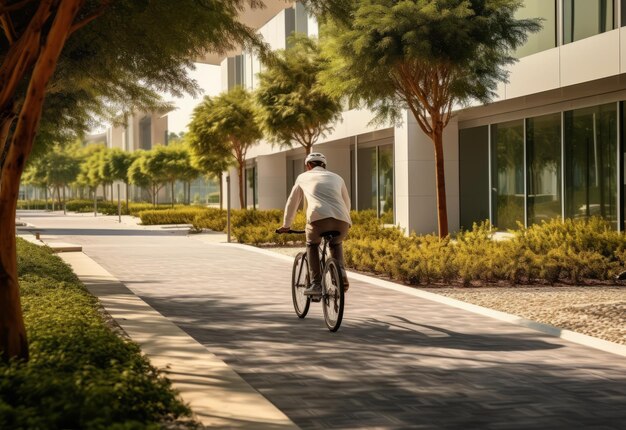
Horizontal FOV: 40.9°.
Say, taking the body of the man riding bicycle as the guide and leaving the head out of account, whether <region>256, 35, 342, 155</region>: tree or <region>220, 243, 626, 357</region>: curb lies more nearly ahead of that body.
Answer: the tree

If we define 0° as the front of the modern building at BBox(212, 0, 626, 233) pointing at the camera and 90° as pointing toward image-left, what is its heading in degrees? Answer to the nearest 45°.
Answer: approximately 45°

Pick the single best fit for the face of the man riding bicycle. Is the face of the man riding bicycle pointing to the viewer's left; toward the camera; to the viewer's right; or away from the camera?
away from the camera

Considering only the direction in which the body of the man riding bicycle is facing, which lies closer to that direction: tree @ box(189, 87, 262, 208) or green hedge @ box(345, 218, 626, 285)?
the tree

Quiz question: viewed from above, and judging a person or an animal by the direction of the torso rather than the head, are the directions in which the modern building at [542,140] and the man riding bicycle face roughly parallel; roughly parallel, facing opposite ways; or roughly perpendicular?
roughly perpendicular

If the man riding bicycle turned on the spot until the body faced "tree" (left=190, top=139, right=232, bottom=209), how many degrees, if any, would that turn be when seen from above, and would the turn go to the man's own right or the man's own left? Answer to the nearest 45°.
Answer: approximately 45° to the man's own right

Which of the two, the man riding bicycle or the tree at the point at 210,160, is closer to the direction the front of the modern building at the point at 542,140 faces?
the man riding bicycle

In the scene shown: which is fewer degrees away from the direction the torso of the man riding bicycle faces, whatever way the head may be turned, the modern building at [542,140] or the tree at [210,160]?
the tree

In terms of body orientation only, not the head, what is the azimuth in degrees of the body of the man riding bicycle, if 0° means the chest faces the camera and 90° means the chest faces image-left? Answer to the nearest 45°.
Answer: approximately 135°

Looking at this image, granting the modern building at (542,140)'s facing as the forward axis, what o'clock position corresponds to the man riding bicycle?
The man riding bicycle is roughly at 11 o'clock from the modern building.
